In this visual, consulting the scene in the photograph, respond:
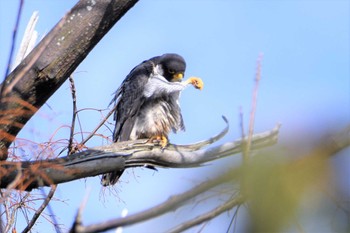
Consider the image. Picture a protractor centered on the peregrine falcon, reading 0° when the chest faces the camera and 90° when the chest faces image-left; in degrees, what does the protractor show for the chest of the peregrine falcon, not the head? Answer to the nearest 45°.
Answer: approximately 315°

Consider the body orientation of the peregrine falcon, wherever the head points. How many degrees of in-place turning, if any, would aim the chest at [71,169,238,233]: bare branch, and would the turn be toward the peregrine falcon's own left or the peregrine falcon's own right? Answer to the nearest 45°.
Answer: approximately 45° to the peregrine falcon's own right

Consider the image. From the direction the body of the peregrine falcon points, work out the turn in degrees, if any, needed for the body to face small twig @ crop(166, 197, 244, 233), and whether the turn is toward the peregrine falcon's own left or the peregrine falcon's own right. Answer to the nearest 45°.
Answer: approximately 45° to the peregrine falcon's own right
